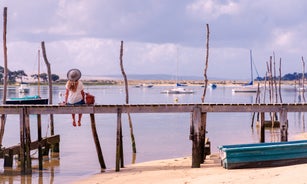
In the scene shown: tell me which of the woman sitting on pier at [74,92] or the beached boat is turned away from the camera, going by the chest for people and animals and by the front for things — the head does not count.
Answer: the woman sitting on pier

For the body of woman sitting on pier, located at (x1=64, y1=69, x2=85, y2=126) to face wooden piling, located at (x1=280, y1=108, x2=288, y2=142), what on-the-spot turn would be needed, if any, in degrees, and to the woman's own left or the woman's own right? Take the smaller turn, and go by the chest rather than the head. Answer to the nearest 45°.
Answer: approximately 90° to the woman's own right

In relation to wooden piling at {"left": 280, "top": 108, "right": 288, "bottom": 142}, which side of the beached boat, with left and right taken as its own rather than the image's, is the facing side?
left

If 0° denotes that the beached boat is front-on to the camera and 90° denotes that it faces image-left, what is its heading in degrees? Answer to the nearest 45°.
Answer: approximately 270°

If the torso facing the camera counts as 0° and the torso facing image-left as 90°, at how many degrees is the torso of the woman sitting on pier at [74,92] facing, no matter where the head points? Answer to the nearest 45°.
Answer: approximately 180°
